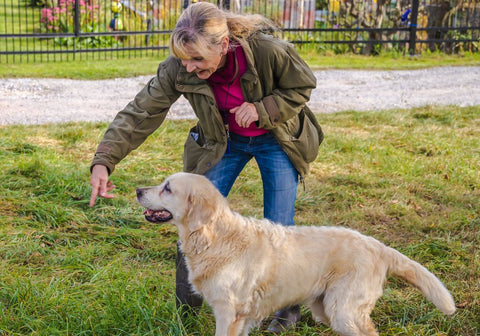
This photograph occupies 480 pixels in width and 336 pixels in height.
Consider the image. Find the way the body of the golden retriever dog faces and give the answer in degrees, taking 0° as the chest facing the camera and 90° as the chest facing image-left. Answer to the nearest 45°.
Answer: approximately 90°

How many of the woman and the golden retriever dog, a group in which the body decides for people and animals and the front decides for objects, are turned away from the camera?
0

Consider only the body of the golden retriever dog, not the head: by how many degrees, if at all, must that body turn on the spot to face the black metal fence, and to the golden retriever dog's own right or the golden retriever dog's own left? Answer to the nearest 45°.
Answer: approximately 90° to the golden retriever dog's own right

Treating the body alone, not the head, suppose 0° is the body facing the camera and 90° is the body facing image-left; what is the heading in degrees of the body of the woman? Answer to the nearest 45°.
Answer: approximately 45°
